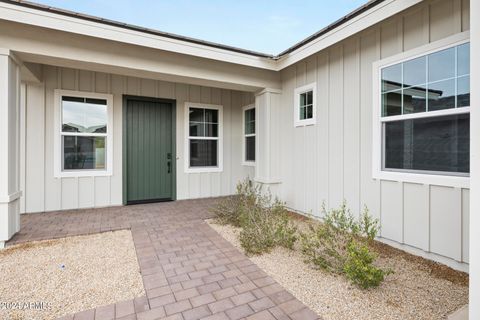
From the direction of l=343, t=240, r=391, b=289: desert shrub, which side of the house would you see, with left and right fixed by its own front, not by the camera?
front

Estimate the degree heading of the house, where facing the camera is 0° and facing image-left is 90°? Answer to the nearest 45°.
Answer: approximately 315°
